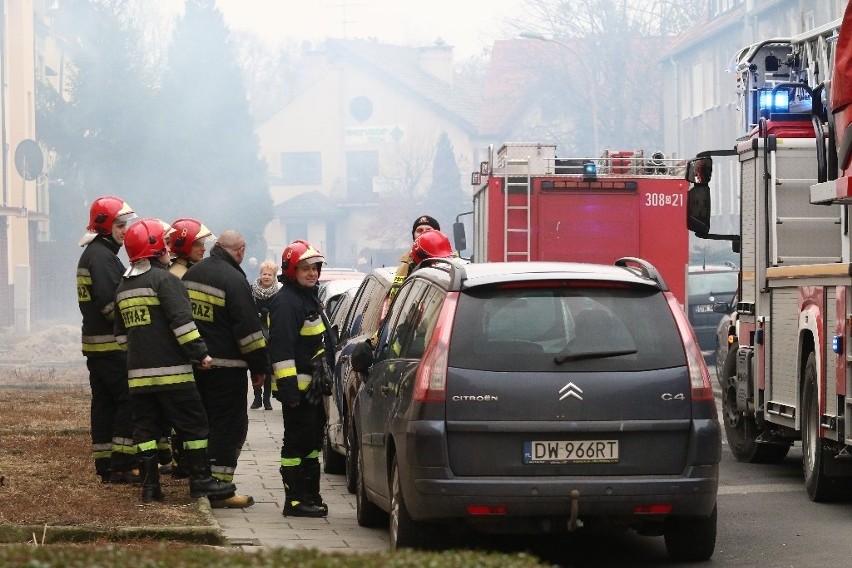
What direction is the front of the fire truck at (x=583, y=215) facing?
away from the camera

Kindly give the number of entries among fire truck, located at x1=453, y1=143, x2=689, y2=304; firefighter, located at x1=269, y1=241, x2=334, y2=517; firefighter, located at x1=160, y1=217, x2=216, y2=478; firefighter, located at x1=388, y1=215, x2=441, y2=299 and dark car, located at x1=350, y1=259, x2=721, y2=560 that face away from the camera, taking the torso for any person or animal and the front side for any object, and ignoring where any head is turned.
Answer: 2

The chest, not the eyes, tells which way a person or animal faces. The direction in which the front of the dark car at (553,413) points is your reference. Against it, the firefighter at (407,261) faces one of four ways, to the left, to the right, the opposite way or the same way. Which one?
the opposite way

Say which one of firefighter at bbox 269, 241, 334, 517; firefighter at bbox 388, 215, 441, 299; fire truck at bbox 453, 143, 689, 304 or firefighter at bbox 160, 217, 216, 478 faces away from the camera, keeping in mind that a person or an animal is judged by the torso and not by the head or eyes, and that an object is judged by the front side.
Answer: the fire truck

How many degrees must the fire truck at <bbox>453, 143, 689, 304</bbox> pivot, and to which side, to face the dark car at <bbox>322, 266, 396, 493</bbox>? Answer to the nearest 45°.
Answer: approximately 180°

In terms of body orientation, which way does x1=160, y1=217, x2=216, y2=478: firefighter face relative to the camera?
to the viewer's right

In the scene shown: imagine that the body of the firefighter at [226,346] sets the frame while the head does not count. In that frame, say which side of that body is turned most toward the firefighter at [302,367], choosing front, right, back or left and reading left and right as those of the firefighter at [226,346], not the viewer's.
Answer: right

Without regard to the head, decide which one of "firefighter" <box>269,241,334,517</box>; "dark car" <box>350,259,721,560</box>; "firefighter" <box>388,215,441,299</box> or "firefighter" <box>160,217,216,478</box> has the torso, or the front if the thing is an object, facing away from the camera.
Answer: the dark car
